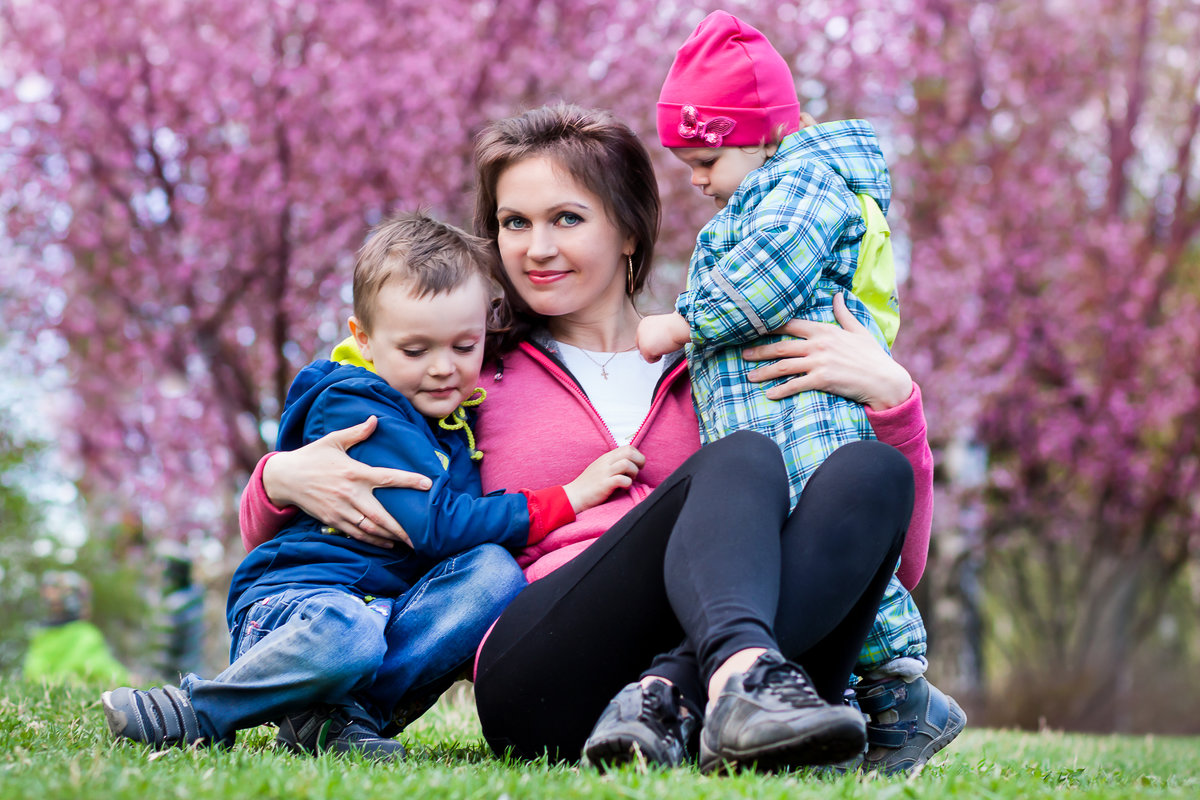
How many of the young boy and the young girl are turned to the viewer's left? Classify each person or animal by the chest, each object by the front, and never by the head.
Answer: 1

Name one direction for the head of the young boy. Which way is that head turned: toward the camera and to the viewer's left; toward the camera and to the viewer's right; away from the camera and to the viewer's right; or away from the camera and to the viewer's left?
toward the camera and to the viewer's right

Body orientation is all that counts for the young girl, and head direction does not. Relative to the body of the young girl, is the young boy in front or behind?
in front

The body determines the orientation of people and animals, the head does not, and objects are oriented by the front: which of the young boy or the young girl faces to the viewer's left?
the young girl

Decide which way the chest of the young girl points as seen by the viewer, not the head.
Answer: to the viewer's left

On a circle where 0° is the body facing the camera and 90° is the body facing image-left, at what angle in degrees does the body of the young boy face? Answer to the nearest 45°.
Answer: approximately 315°
